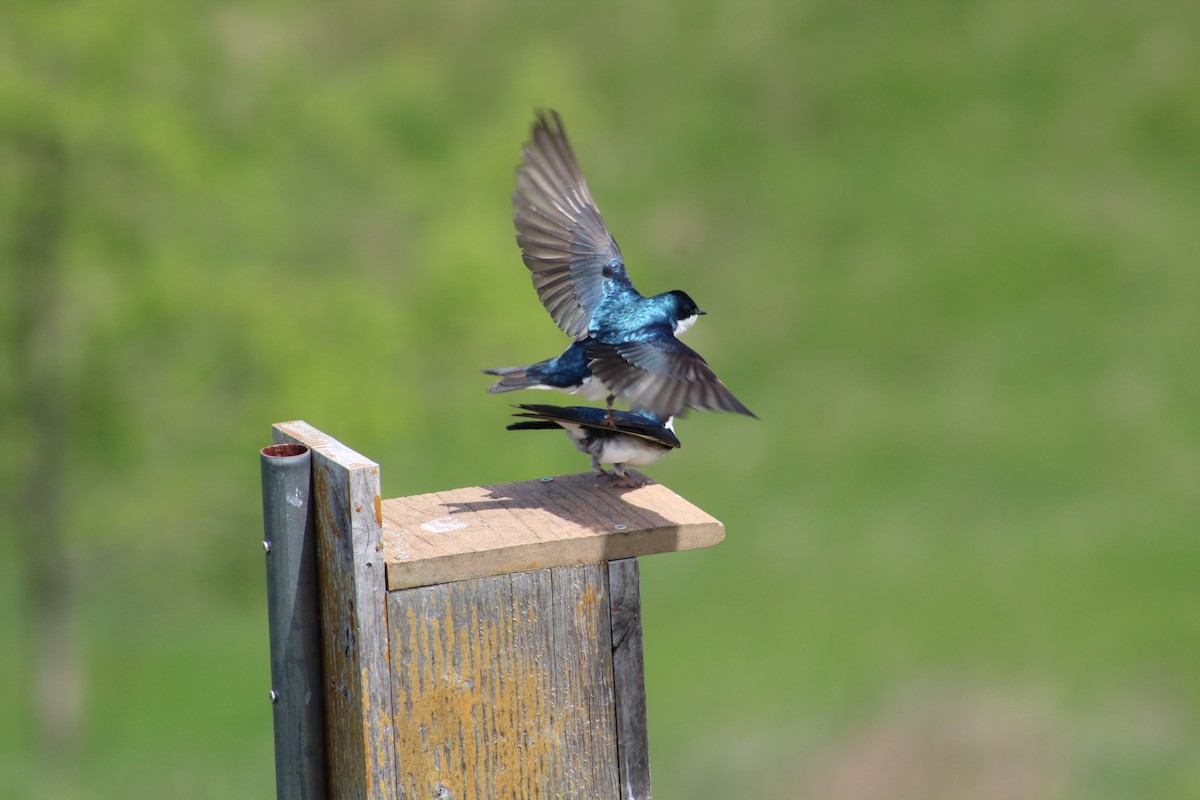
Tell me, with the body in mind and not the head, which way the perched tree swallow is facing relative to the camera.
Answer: to the viewer's right

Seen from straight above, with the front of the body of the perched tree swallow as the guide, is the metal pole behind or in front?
behind

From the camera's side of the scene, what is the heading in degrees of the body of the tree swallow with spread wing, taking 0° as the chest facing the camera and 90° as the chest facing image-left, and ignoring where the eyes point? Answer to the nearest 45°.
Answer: approximately 270°

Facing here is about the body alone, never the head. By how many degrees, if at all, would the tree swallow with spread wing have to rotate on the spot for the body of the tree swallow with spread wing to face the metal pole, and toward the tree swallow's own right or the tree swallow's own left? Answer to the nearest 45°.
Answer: approximately 135° to the tree swallow's own right
